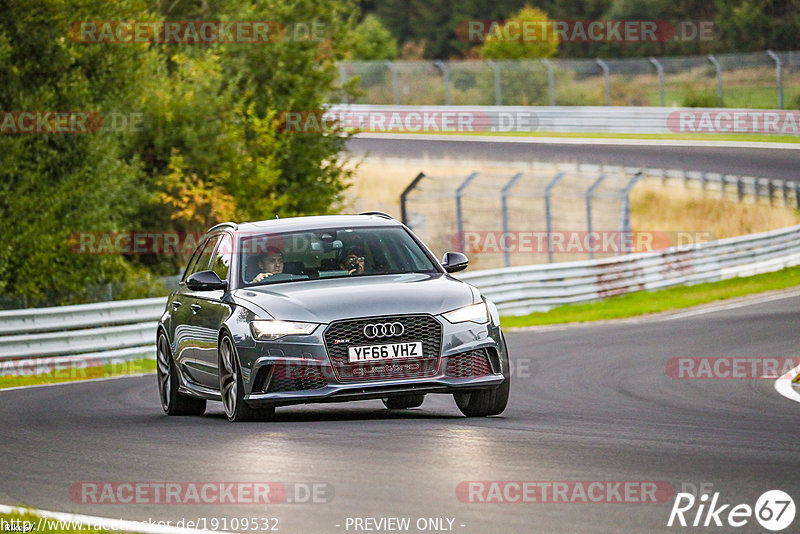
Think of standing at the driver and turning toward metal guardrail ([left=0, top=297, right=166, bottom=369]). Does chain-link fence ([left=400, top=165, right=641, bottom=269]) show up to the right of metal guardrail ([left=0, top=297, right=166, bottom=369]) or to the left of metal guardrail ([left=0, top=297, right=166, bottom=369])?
right

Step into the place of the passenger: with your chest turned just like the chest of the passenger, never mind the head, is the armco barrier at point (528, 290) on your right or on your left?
on your left

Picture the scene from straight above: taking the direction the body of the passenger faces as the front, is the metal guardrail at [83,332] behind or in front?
behind

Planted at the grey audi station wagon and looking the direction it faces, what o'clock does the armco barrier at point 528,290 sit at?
The armco barrier is roughly at 8 o'clock from the grey audi station wagon.

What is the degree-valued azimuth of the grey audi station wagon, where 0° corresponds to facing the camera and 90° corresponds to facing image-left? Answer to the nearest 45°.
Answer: approximately 315°

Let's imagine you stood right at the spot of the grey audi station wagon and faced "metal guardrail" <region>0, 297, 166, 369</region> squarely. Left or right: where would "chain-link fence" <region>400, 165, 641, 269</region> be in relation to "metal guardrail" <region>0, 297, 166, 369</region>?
right

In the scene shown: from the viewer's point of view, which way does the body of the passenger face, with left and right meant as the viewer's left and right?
facing the viewer and to the right of the viewer

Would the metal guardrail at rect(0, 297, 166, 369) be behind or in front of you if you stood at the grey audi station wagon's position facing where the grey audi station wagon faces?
behind

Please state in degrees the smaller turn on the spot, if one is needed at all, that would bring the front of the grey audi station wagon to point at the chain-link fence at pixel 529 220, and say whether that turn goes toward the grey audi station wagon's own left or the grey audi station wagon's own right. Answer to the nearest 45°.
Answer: approximately 135° to the grey audi station wagon's own left

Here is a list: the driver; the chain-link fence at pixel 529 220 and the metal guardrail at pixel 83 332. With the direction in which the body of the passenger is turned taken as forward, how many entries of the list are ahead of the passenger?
0
